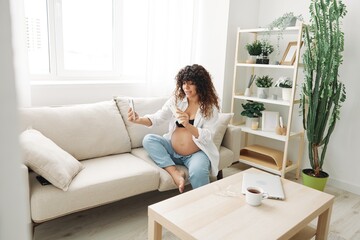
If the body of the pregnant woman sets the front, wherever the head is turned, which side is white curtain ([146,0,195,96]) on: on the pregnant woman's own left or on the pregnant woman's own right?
on the pregnant woman's own right

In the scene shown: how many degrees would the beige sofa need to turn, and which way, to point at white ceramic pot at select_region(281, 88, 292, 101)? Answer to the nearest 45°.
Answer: approximately 45° to its left

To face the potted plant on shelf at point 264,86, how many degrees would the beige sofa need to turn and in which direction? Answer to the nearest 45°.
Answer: approximately 90° to its left

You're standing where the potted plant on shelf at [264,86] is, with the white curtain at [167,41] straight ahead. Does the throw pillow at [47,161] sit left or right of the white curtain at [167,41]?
left

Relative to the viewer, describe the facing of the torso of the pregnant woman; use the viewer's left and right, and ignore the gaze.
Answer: facing the viewer and to the left of the viewer

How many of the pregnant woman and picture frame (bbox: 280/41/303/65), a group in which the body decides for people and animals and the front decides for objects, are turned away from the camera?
0

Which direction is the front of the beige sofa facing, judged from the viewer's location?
facing the viewer and to the right of the viewer

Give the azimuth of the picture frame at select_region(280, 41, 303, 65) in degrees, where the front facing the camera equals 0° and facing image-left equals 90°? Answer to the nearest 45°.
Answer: approximately 45°

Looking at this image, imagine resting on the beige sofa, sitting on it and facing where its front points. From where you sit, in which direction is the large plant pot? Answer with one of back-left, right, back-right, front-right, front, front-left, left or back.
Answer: front-left
